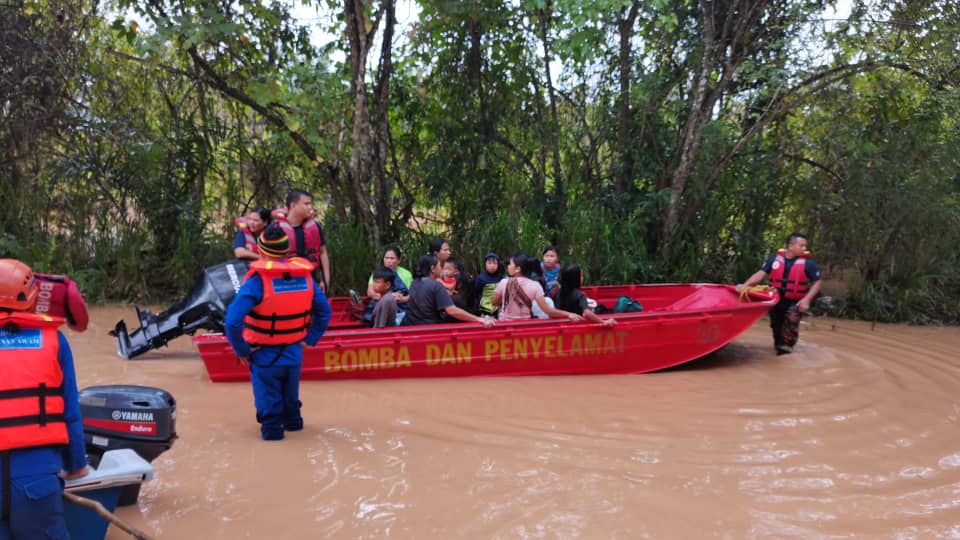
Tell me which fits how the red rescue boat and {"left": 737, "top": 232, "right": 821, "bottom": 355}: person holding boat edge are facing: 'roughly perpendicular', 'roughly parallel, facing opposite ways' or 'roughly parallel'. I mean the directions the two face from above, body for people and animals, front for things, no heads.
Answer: roughly perpendicular

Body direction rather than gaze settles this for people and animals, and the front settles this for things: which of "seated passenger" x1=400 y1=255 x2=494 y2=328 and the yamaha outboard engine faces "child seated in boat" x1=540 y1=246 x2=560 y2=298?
the seated passenger

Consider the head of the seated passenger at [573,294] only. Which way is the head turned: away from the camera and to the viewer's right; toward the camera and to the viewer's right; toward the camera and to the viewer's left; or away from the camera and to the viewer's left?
away from the camera and to the viewer's right

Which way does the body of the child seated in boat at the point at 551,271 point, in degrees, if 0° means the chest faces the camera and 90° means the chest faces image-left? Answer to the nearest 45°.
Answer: approximately 0°

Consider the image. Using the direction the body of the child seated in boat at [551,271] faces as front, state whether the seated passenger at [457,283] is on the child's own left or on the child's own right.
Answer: on the child's own right

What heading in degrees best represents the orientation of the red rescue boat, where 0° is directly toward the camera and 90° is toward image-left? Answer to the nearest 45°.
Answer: approximately 270°

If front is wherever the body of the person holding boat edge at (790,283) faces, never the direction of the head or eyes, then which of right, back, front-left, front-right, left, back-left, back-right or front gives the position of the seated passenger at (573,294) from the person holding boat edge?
front-right
